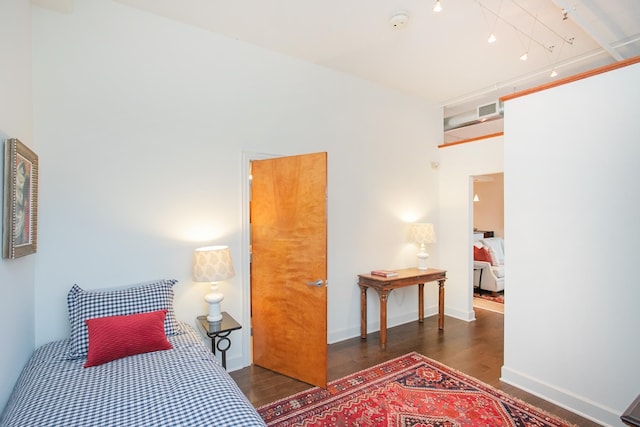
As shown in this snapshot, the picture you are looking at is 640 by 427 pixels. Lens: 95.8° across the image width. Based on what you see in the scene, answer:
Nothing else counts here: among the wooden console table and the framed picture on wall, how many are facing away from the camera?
0

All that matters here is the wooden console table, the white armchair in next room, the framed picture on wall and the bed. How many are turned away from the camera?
0

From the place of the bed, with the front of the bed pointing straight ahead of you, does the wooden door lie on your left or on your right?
on your left

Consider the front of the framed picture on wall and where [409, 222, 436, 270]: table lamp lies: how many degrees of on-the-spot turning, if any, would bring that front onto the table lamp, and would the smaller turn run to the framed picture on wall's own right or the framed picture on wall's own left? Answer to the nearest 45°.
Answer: approximately 45° to the framed picture on wall's own left

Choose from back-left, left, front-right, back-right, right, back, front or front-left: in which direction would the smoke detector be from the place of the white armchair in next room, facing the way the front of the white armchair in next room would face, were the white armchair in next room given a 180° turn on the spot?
back-left

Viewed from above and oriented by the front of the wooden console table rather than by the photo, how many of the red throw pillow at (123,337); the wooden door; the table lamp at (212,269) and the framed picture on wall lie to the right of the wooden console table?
4

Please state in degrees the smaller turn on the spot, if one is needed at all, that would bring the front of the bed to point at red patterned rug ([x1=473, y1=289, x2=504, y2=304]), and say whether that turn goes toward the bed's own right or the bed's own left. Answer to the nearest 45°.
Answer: approximately 90° to the bed's own left

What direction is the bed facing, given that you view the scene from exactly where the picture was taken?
facing the viewer

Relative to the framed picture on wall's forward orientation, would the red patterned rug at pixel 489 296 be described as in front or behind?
in front

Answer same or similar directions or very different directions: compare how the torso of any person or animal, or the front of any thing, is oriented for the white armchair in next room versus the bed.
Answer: same or similar directions

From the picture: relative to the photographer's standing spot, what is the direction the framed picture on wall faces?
facing the viewer and to the right of the viewer
